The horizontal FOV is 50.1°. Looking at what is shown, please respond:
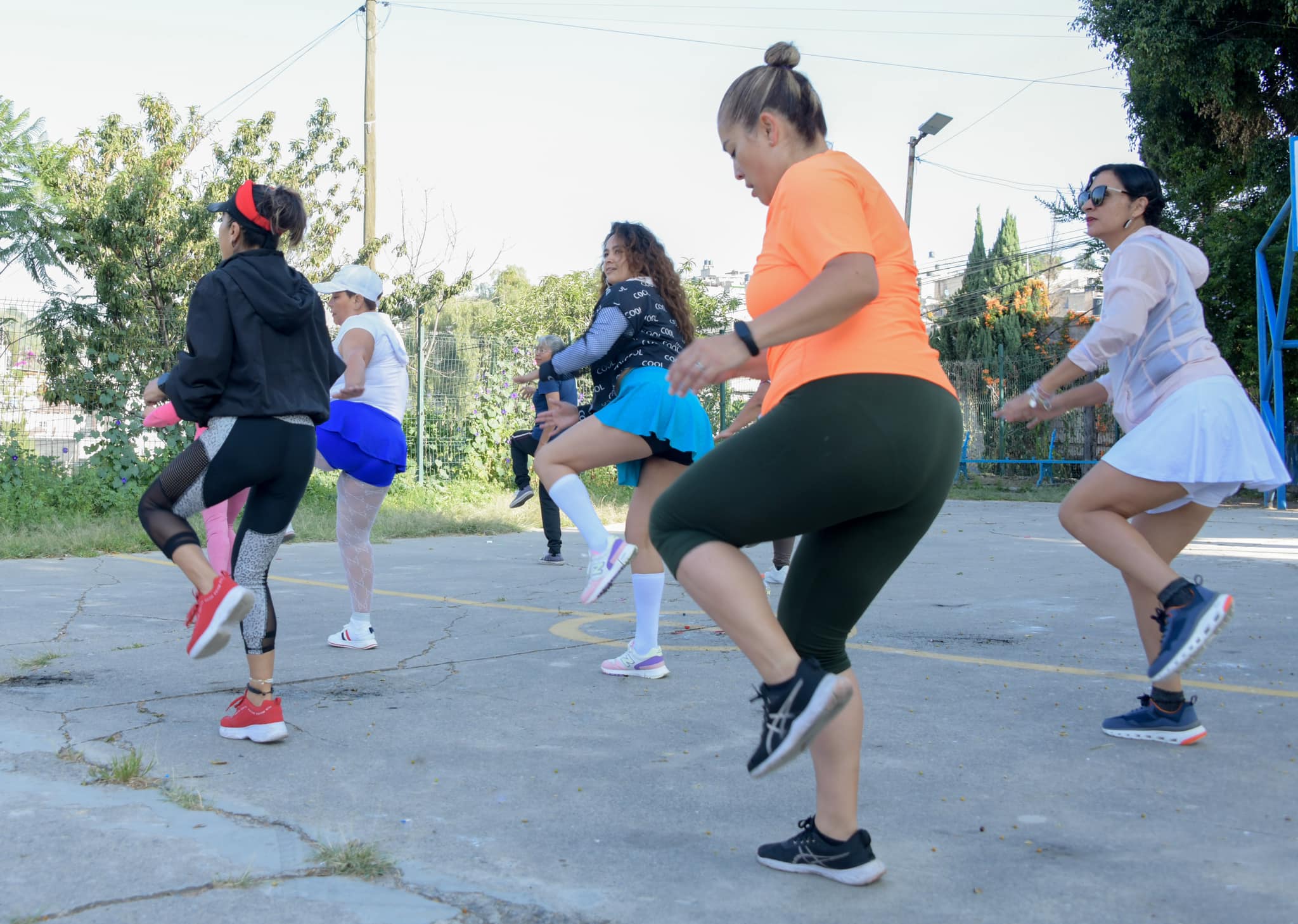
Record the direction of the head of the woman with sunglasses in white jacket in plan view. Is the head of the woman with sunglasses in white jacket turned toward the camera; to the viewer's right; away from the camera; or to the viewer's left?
to the viewer's left

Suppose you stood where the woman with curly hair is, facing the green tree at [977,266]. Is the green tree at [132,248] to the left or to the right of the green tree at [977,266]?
left

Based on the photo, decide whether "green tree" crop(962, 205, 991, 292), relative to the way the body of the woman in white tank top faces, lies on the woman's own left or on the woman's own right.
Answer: on the woman's own right

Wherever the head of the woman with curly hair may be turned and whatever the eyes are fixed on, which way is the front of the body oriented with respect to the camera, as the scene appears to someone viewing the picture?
to the viewer's left

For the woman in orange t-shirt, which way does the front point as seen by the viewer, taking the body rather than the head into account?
to the viewer's left

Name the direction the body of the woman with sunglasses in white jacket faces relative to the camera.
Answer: to the viewer's left

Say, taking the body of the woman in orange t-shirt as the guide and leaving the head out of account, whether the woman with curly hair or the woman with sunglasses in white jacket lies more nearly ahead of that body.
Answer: the woman with curly hair

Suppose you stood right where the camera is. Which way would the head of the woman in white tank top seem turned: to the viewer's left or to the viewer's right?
to the viewer's left

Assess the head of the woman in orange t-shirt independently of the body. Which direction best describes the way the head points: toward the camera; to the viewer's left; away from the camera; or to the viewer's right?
to the viewer's left

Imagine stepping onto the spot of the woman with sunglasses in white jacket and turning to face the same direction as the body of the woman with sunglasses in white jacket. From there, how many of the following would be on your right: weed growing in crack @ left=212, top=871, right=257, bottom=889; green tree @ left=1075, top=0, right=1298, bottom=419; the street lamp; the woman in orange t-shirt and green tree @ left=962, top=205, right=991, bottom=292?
3
